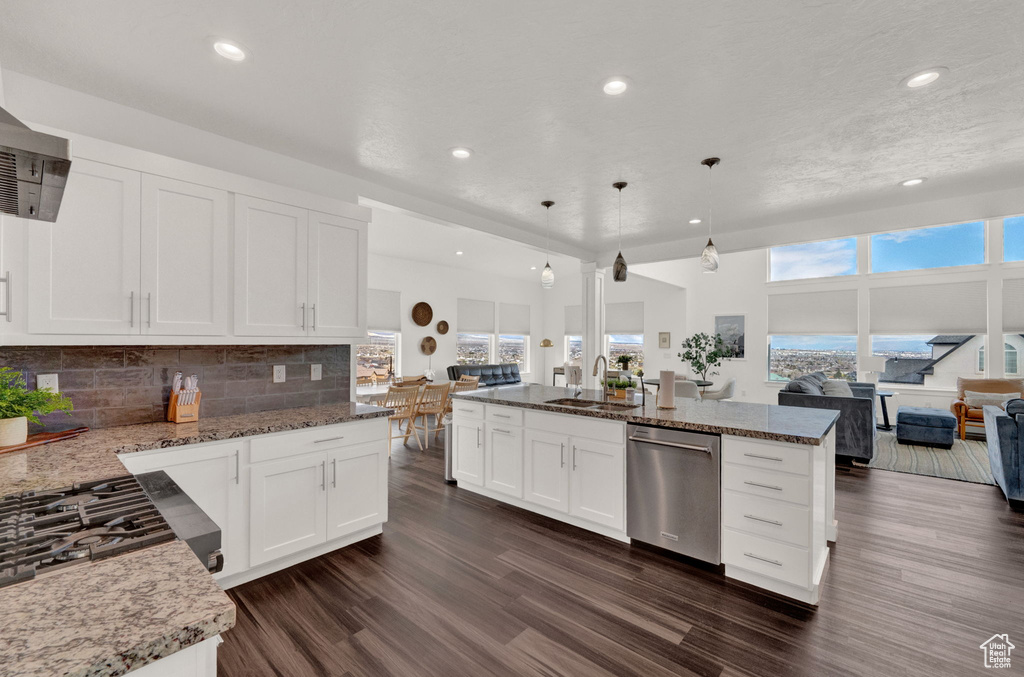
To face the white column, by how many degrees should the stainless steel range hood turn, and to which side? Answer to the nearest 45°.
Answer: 0° — it already faces it

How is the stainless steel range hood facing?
to the viewer's right

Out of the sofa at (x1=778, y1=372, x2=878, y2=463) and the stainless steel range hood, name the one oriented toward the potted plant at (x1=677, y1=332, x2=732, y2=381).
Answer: the stainless steel range hood

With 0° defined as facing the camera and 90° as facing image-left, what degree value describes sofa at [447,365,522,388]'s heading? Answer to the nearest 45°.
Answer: approximately 0°

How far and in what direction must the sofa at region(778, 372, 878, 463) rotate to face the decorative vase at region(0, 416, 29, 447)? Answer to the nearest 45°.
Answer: approximately 135° to its right

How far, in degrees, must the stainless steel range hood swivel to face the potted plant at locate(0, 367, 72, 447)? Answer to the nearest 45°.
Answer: approximately 90° to its left

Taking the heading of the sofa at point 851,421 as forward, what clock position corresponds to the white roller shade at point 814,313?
The white roller shade is roughly at 9 o'clock from the sofa.

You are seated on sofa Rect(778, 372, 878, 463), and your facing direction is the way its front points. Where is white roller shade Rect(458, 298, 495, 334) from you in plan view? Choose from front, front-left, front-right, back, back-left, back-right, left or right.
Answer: back
